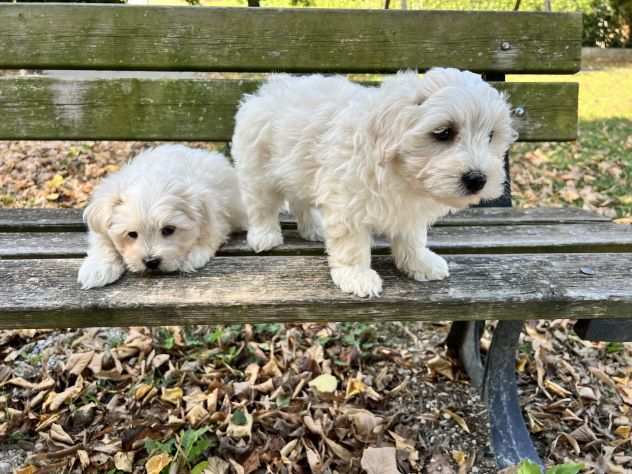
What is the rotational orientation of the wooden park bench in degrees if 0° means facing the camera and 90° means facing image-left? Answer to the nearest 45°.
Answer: approximately 0°

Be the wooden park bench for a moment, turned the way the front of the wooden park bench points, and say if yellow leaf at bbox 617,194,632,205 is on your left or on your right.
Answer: on your left

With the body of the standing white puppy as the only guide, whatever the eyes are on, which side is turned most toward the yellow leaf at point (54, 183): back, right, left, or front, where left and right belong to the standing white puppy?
back

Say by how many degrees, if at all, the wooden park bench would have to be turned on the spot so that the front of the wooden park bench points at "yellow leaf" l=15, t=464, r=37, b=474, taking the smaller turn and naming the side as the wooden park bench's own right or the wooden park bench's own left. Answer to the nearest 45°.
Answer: approximately 45° to the wooden park bench's own right

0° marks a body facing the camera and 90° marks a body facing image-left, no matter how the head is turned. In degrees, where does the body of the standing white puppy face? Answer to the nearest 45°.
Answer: approximately 315°
